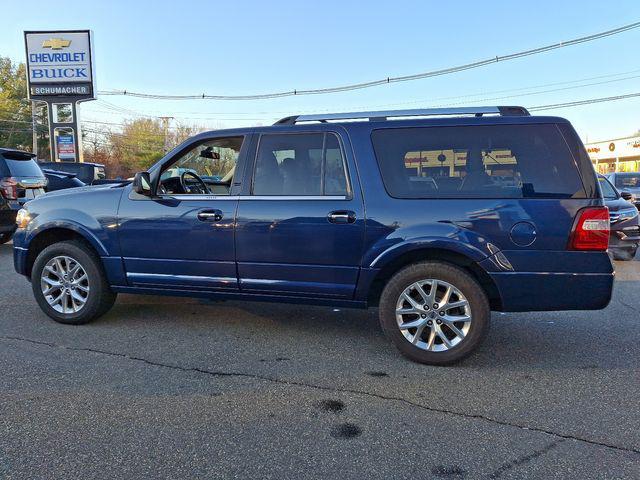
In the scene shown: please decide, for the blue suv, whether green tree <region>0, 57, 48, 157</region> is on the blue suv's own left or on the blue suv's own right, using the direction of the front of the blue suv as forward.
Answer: on the blue suv's own right

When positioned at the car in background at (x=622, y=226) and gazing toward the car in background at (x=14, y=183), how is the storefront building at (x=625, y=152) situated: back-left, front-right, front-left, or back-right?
back-right

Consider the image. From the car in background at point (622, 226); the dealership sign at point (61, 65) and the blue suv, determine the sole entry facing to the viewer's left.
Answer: the blue suv

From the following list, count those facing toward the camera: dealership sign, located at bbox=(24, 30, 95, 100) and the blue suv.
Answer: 1

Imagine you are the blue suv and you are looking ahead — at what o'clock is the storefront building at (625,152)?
The storefront building is roughly at 4 o'clock from the blue suv.

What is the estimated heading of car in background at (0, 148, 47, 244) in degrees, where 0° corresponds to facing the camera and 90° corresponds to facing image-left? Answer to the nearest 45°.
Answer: approximately 135°

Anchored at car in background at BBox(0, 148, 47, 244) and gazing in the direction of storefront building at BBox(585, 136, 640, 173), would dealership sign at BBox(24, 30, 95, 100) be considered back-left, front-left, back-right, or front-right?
front-left

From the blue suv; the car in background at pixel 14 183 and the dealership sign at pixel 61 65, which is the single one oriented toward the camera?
the dealership sign

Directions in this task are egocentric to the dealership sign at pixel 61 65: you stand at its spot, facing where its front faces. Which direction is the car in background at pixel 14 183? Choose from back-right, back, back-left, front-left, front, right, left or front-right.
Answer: front

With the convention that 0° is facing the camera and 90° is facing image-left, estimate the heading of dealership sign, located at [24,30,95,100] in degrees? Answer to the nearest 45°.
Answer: approximately 0°

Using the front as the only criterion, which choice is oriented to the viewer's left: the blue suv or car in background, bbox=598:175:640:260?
the blue suv

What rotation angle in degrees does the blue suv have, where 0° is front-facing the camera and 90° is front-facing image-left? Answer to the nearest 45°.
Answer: approximately 90°
